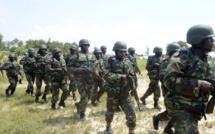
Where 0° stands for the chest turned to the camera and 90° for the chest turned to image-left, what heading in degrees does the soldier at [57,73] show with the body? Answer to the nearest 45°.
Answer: approximately 315°
